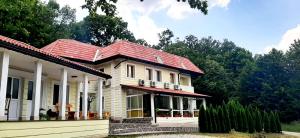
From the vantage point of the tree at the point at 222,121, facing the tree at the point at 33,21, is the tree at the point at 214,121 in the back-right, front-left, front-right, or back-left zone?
front-left

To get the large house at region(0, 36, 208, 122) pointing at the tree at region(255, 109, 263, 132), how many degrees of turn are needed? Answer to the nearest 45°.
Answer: approximately 45° to its left

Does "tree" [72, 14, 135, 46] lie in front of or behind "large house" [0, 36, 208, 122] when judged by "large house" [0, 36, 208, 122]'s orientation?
behind

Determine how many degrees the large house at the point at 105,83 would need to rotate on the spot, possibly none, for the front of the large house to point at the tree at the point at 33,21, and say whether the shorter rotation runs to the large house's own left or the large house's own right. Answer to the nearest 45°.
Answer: approximately 180°

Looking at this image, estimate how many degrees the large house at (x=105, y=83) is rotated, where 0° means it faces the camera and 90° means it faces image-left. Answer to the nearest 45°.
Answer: approximately 315°

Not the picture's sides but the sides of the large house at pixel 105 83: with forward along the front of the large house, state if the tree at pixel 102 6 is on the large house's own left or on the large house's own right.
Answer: on the large house's own right
